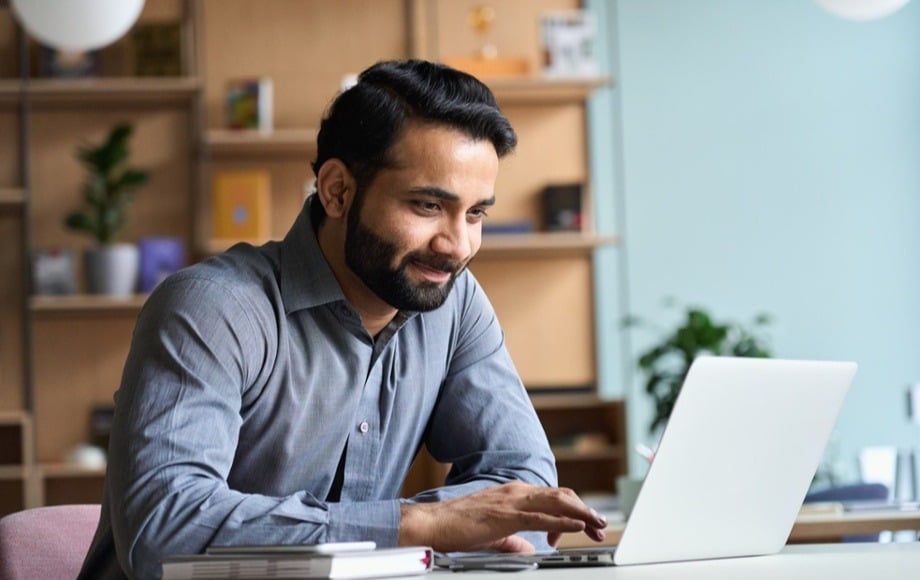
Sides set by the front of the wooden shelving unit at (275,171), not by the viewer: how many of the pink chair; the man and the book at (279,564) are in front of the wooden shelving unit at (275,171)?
3

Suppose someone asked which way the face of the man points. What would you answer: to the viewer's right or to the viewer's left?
to the viewer's right

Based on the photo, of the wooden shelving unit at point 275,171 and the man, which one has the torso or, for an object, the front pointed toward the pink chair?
the wooden shelving unit

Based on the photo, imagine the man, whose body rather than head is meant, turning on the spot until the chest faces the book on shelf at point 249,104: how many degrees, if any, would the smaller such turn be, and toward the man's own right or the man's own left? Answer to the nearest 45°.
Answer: approximately 135° to the man's own left

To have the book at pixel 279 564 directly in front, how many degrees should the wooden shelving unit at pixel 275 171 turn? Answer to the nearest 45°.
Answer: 0° — it already faces it

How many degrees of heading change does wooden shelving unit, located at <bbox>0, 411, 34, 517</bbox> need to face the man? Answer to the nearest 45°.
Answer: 0° — it already faces them

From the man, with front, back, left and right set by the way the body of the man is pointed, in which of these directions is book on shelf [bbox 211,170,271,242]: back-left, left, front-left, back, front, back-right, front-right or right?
back-left

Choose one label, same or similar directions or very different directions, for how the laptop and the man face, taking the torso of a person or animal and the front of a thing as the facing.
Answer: very different directions

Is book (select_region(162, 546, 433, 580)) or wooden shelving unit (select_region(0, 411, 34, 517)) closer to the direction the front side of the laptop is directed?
the wooden shelving unit

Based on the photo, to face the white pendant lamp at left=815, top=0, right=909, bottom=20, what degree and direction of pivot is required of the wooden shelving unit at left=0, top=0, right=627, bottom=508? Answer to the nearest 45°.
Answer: approximately 45° to its left
